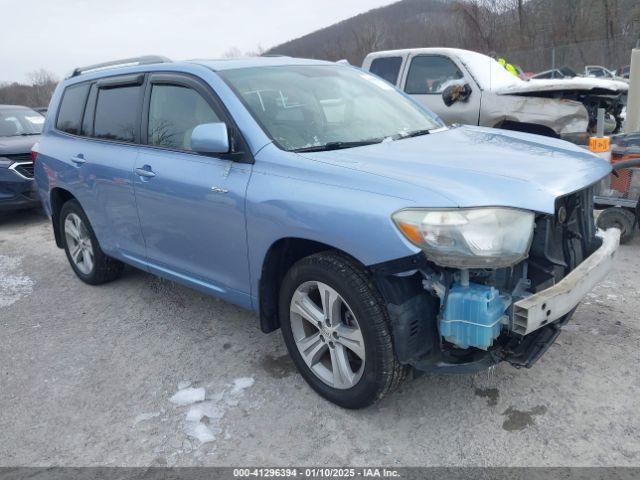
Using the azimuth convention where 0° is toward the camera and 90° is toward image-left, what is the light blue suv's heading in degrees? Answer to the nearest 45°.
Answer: approximately 315°
